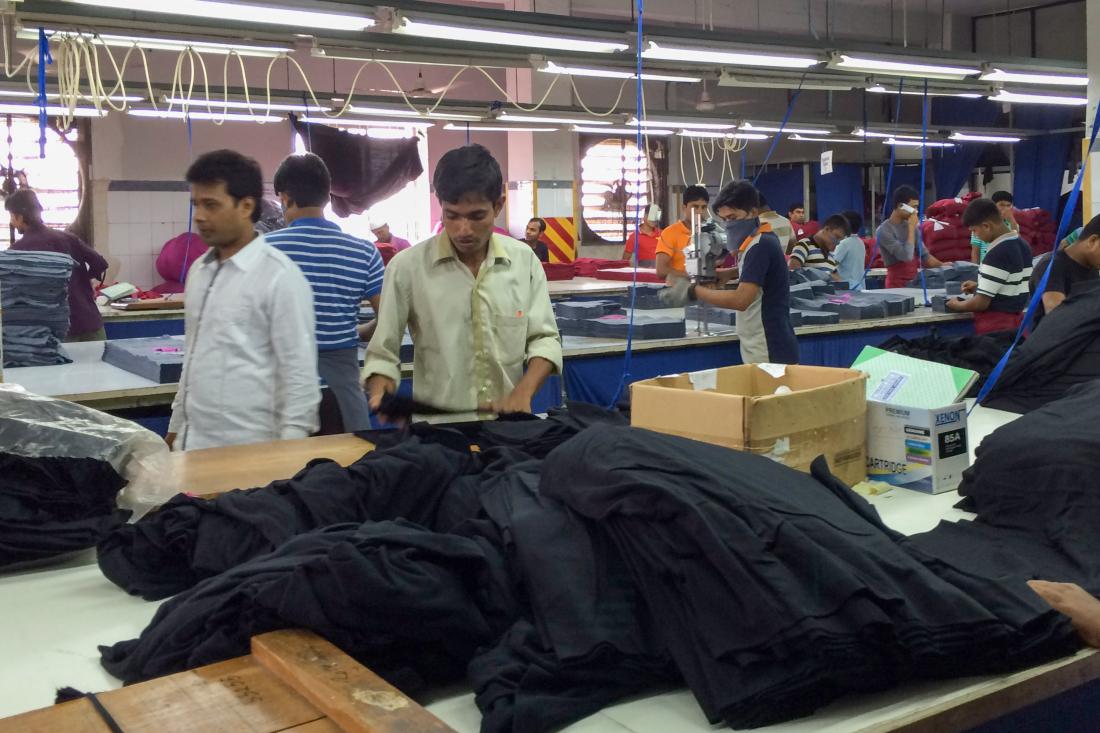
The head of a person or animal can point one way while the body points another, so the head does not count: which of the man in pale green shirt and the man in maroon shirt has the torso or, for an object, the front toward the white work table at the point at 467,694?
the man in pale green shirt

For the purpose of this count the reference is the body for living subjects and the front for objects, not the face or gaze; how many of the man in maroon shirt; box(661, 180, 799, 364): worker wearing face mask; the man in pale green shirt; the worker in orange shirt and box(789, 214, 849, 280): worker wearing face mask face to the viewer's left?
2

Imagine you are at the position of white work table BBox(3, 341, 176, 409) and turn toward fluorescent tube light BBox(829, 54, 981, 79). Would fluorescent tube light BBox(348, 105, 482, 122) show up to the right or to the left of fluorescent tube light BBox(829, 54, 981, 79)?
left

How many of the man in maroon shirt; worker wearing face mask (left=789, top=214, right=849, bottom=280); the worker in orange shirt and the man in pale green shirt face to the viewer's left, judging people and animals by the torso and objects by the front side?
1

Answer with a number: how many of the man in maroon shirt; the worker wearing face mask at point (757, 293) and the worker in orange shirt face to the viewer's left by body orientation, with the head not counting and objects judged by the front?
2

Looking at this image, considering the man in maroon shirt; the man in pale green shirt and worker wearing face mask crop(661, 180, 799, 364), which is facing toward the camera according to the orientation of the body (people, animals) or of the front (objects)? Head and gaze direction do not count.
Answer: the man in pale green shirt

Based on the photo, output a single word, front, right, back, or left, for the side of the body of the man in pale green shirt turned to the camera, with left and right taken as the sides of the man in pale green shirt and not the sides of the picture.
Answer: front

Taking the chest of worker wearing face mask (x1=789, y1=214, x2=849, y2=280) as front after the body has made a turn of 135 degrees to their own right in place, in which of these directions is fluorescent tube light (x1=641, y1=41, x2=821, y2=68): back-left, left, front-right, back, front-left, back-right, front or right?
left

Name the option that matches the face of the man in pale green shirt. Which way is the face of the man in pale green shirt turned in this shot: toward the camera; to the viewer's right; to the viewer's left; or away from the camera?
toward the camera

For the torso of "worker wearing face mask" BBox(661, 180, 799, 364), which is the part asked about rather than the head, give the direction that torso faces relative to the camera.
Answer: to the viewer's left
